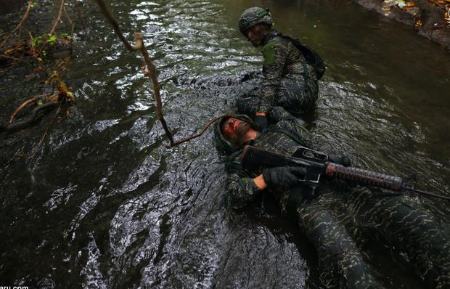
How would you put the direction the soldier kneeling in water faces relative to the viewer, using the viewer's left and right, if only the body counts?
facing to the left of the viewer

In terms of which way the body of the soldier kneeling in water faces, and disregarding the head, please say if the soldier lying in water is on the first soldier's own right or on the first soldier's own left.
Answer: on the first soldier's own left

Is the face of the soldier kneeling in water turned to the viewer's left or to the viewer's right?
to the viewer's left
